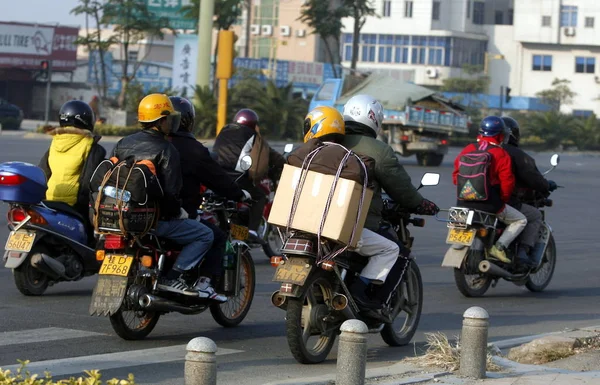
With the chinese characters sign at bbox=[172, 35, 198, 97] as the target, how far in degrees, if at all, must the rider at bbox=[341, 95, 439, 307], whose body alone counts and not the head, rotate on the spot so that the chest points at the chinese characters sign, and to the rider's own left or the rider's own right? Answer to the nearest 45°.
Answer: approximately 45° to the rider's own left

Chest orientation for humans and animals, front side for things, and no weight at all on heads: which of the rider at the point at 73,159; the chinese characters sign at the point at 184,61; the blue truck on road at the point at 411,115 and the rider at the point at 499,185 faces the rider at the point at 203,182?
the chinese characters sign

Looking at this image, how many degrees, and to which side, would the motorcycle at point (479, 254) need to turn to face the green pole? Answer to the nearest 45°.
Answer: approximately 45° to its left

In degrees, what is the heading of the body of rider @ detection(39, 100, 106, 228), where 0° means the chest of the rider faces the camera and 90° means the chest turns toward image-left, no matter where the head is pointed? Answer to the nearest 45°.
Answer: approximately 225°

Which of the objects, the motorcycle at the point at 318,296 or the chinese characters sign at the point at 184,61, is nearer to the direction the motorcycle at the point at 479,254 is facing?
the chinese characters sign

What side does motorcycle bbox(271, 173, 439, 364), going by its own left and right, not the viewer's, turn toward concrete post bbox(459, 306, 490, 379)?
right

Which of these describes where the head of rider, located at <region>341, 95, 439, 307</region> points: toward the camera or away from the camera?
away from the camera

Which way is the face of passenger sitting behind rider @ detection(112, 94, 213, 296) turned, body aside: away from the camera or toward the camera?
away from the camera

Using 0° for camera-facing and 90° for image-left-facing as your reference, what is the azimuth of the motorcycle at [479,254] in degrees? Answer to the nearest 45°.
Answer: approximately 225°
